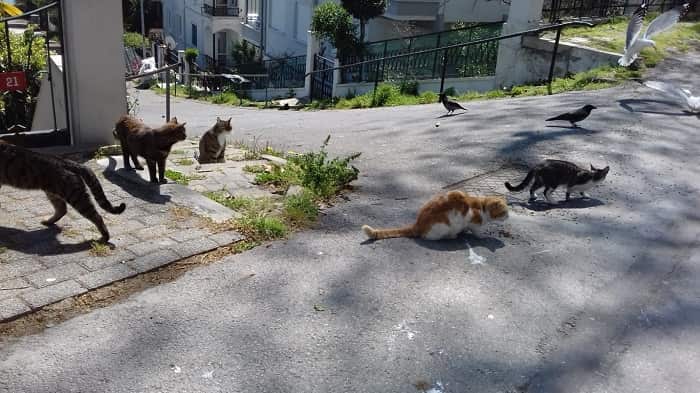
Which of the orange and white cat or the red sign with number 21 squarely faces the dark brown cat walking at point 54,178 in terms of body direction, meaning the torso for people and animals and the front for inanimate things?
the red sign with number 21

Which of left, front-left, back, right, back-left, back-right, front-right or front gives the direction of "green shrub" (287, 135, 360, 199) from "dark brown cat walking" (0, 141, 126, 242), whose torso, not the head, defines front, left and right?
back

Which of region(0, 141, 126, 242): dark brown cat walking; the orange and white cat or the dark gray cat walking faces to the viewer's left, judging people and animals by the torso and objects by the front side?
the dark brown cat walking

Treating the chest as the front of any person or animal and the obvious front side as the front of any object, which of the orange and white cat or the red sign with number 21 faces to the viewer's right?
the orange and white cat

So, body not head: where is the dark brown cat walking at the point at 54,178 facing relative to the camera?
to the viewer's left

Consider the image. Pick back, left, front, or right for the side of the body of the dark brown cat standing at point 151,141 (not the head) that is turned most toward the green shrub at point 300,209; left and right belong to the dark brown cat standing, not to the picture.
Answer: front

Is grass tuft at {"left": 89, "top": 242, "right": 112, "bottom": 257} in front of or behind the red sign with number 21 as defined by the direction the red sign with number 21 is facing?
in front

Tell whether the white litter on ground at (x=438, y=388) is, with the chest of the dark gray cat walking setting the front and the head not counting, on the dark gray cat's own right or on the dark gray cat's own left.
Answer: on the dark gray cat's own right

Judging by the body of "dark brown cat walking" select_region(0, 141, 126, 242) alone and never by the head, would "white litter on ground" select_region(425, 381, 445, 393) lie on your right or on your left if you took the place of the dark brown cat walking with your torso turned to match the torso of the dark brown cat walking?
on your left

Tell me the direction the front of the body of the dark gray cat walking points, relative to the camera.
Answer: to the viewer's right

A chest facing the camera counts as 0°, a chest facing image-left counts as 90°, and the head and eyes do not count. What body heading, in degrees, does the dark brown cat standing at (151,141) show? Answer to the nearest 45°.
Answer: approximately 315°

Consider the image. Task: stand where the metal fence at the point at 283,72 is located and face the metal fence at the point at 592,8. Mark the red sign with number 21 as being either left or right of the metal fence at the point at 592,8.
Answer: right

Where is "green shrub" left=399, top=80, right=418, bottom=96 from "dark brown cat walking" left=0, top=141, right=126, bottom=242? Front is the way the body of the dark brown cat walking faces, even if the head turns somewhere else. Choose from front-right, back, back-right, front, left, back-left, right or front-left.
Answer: back-right

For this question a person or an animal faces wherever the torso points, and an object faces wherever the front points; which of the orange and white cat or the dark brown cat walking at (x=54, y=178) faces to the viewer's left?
the dark brown cat walking

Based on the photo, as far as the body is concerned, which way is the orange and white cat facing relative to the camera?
to the viewer's right

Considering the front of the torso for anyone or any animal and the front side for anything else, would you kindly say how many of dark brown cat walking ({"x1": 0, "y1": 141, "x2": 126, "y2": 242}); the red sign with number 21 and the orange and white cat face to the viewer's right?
1
